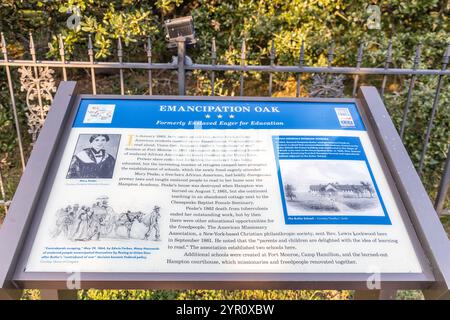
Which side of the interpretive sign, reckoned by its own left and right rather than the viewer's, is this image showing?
front
